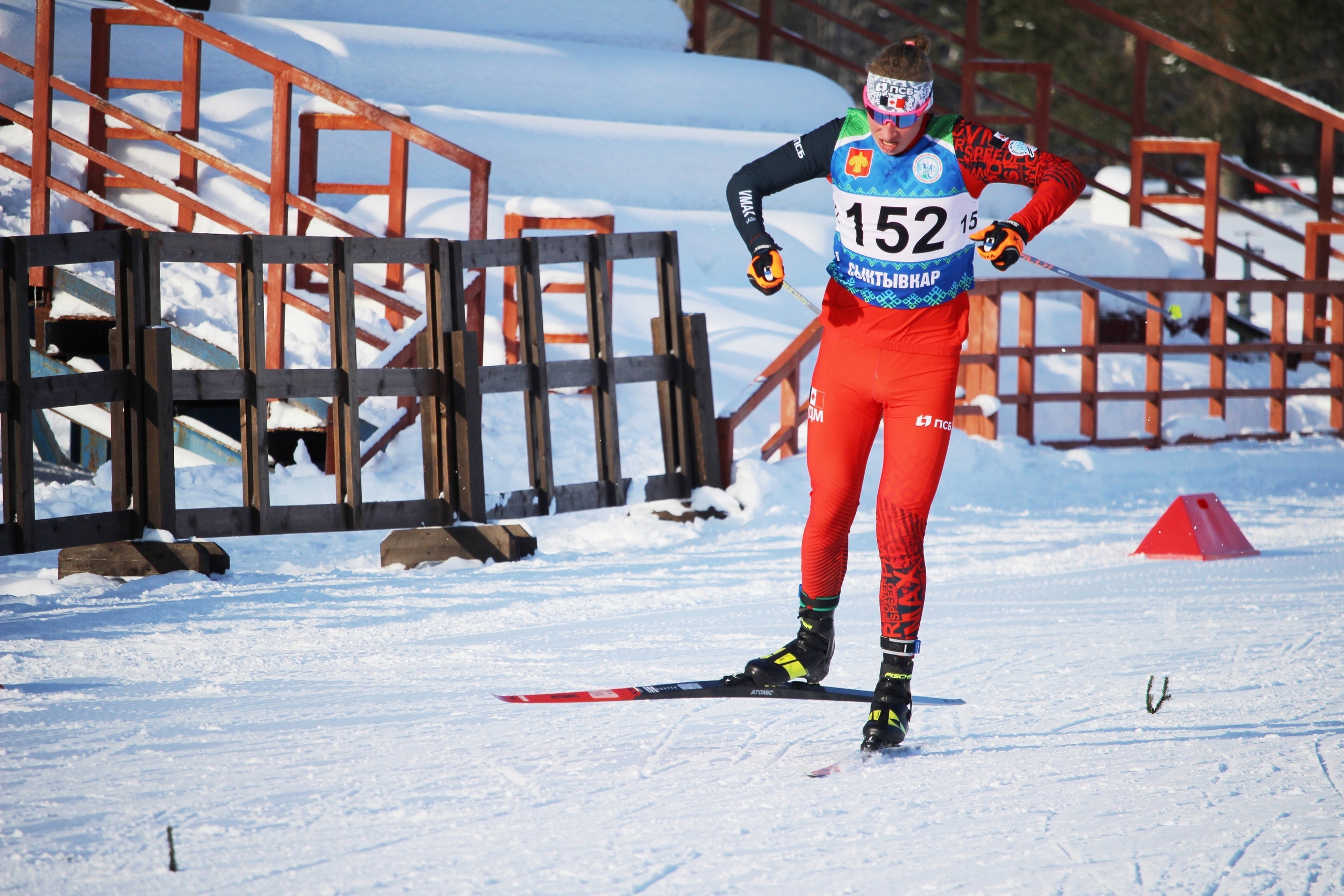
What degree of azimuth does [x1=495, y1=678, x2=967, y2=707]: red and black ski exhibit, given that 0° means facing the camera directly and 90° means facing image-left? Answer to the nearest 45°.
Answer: approximately 90°

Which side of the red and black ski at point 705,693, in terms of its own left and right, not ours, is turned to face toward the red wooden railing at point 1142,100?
right

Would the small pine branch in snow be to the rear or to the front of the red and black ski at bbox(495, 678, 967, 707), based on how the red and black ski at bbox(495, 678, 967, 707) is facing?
to the rear

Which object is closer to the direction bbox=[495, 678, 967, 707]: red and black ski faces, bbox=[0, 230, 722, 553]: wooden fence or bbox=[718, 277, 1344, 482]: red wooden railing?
the wooden fence

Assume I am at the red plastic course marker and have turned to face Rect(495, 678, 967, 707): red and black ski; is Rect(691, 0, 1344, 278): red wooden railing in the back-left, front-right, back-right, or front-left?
back-right

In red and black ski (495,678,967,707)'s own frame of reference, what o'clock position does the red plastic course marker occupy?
The red plastic course marker is roughly at 4 o'clock from the red and black ski.

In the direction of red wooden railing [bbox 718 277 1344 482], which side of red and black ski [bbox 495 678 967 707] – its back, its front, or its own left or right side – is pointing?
right

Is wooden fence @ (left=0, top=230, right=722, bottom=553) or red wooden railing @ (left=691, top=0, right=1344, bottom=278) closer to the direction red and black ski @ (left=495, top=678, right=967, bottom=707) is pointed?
the wooden fence

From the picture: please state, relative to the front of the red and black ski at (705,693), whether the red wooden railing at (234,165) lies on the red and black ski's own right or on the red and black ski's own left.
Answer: on the red and black ski's own right
